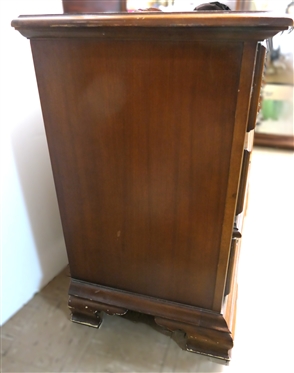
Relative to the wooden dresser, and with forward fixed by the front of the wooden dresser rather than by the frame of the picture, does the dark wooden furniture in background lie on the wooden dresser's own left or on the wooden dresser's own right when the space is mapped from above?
on the wooden dresser's own left

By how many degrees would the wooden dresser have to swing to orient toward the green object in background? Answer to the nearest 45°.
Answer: approximately 45° to its left

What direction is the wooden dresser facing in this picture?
to the viewer's right
